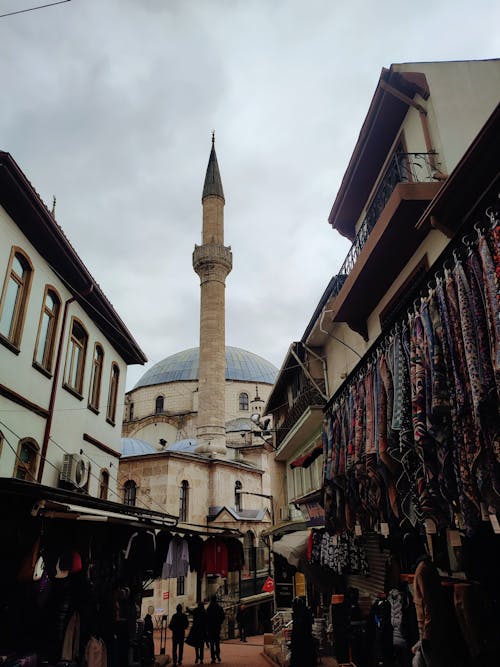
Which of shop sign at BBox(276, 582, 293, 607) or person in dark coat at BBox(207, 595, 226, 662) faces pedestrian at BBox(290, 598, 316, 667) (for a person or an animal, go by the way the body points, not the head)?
the shop sign

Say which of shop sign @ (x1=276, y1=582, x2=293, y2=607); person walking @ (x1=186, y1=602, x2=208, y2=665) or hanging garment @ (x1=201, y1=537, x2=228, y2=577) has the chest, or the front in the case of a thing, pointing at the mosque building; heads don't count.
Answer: the person walking

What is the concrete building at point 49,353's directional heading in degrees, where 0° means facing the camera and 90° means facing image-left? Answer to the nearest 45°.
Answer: approximately 315°

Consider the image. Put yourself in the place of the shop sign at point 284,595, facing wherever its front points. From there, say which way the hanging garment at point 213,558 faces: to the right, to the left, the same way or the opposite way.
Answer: the same way

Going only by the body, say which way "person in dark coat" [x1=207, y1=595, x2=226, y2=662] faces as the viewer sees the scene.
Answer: away from the camera

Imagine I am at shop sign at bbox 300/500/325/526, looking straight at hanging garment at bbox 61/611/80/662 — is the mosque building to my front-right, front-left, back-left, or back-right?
back-right

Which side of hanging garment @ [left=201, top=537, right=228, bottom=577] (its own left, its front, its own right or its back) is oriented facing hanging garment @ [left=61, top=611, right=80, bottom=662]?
front

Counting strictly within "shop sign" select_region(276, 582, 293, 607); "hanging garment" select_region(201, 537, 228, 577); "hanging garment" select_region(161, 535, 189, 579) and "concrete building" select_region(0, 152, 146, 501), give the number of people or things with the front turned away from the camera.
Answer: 0

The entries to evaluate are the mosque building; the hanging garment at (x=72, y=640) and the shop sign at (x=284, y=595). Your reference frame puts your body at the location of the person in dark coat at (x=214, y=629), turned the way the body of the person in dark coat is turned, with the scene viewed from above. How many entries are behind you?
1

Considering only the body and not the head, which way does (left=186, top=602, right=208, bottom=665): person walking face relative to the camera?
away from the camera

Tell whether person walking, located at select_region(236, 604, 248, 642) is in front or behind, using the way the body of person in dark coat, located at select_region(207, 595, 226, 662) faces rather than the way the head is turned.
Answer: in front

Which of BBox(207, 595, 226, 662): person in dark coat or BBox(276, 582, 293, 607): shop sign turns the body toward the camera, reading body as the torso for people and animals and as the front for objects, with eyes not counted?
the shop sign

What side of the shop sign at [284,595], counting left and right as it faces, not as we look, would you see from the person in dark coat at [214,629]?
front

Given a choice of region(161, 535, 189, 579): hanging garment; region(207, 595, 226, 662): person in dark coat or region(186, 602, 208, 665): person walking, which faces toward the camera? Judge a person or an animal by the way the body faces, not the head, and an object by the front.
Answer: the hanging garment

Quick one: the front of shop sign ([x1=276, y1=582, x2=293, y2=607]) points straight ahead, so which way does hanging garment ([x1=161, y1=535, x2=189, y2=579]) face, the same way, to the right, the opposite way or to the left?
the same way

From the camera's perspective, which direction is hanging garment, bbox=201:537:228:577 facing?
toward the camera

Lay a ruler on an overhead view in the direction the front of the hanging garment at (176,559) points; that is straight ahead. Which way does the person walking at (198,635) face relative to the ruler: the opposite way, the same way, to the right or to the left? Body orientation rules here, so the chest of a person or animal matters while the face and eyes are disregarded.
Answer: the opposite way

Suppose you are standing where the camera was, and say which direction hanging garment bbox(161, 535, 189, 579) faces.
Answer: facing the viewer
